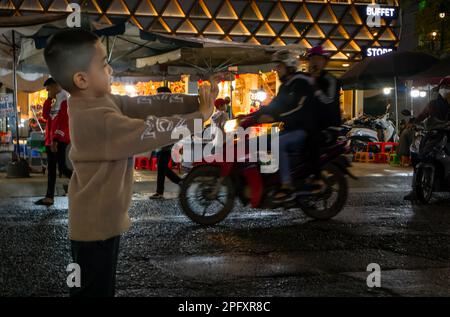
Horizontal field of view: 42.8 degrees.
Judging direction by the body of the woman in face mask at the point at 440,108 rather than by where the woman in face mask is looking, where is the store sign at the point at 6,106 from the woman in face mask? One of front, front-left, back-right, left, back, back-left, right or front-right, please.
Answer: front-right

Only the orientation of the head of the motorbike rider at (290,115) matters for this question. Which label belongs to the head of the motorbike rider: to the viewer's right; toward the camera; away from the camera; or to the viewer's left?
to the viewer's left

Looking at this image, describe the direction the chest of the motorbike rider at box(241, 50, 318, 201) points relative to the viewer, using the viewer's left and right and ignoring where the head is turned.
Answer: facing to the left of the viewer

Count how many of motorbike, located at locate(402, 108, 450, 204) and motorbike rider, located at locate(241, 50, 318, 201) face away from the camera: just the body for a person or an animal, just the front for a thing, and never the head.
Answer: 0

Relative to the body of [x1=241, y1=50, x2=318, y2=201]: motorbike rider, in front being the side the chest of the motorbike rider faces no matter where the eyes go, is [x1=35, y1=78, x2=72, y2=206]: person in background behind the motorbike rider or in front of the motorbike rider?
in front

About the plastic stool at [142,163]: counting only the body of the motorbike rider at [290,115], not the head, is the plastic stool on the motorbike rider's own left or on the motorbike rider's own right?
on the motorbike rider's own right

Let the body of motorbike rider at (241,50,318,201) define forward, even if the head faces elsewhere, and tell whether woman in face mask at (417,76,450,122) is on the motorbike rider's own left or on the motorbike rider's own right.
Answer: on the motorbike rider's own right

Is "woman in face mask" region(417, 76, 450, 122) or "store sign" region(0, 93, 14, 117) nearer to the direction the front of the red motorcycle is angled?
the store sign

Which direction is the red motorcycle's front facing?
to the viewer's left

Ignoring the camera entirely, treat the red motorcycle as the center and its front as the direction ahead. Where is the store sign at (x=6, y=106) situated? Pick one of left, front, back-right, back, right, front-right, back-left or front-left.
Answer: front-right

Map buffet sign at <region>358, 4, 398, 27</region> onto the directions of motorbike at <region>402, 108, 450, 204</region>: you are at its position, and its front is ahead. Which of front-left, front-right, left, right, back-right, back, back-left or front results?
back-right

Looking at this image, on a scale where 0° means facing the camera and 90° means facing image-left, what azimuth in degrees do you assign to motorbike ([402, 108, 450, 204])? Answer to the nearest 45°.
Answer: approximately 45°
